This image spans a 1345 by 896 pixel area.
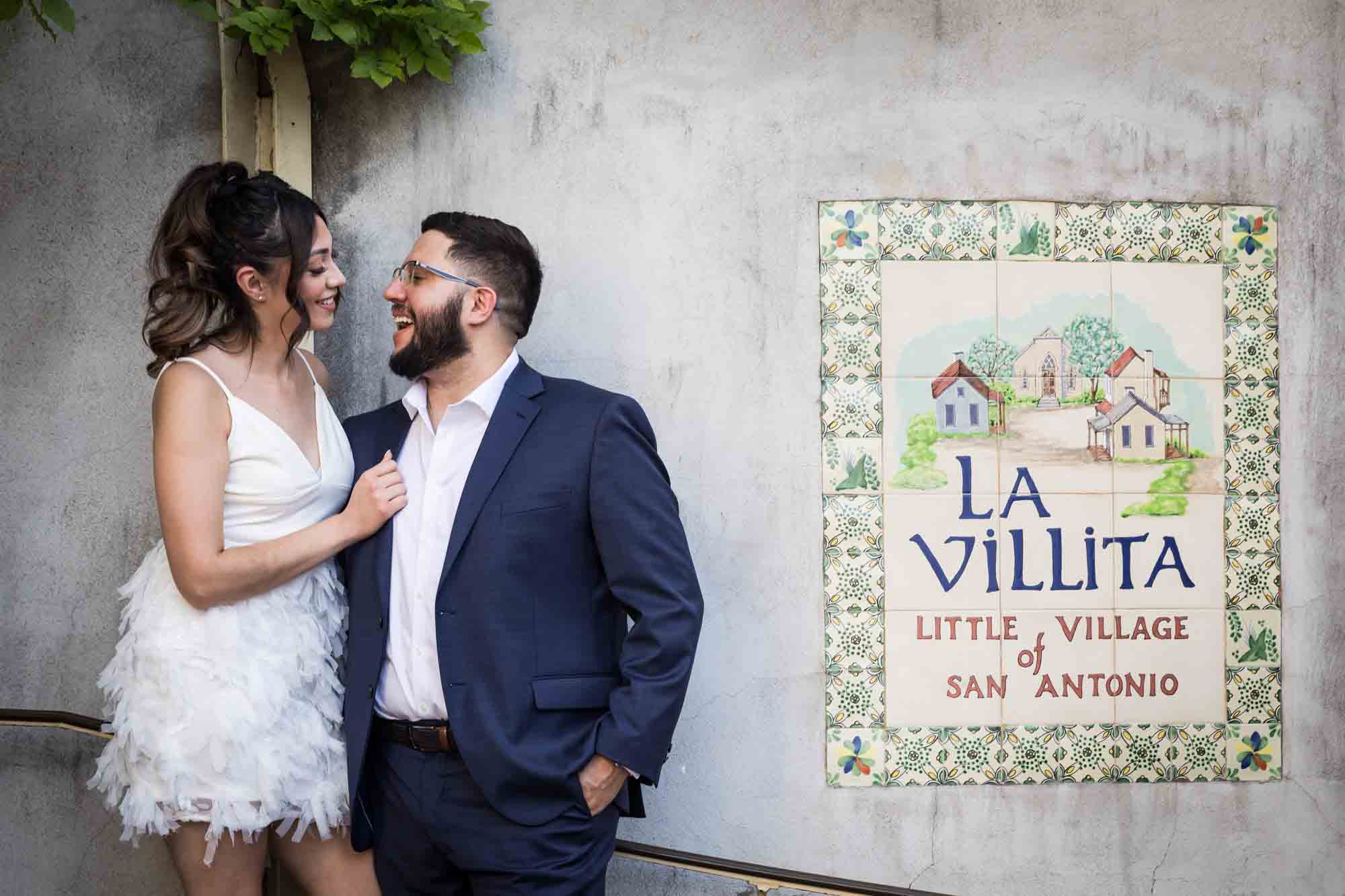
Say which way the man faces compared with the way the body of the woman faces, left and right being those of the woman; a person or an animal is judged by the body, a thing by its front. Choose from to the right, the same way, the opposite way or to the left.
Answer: to the right

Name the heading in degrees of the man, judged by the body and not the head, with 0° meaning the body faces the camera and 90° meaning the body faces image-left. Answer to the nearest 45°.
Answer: approximately 45°

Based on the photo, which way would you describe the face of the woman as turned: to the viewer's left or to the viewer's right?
to the viewer's right

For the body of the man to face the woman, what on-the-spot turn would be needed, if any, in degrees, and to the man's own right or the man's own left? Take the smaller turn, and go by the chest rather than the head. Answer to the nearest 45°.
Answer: approximately 45° to the man's own right

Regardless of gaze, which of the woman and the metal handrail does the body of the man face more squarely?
the woman

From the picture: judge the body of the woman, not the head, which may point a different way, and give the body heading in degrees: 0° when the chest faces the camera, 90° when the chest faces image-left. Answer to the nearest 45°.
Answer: approximately 315°

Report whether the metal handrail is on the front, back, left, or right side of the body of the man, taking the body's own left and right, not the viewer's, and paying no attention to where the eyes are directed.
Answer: back
